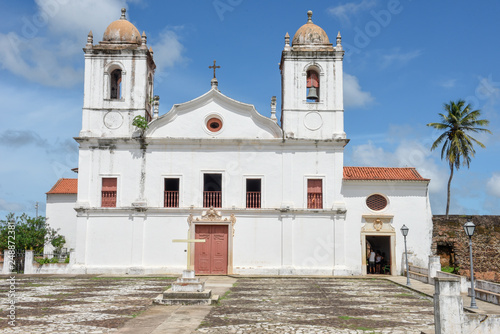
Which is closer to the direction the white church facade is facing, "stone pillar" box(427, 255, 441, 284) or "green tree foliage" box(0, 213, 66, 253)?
the stone pillar

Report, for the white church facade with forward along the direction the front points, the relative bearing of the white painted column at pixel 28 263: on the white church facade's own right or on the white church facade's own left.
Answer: on the white church facade's own right

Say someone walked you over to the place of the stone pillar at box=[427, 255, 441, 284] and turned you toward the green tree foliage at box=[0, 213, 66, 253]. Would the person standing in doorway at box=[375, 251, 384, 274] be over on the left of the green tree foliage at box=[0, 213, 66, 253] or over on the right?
right

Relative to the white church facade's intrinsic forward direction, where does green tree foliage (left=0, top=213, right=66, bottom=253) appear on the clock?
The green tree foliage is roughly at 4 o'clock from the white church facade.

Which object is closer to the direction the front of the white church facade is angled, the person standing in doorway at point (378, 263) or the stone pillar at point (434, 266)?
the stone pillar

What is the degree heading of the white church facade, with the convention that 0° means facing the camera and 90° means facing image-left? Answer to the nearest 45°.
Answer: approximately 0°

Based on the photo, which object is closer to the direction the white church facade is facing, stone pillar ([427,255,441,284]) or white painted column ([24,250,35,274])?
the stone pillar

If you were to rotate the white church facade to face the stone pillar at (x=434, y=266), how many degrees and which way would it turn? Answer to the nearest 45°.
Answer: approximately 45° to its left

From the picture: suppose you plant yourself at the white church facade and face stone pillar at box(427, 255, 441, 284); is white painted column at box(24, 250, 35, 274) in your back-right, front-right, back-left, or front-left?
back-right

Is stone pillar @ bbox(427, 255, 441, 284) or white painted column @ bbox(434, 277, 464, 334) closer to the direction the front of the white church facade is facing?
the white painted column
